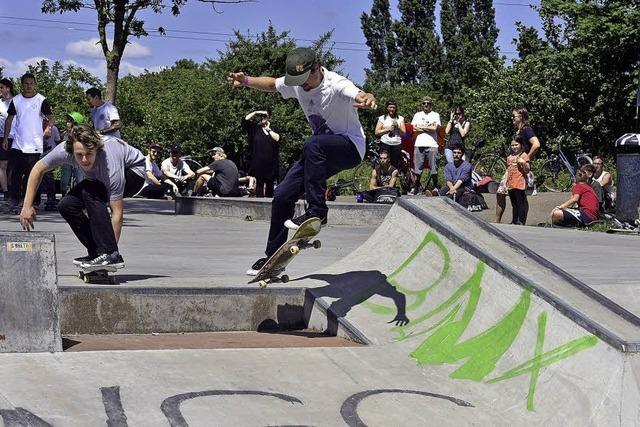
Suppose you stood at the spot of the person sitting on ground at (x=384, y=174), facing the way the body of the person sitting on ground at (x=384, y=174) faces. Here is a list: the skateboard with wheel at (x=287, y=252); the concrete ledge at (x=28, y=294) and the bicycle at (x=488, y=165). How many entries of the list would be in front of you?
2

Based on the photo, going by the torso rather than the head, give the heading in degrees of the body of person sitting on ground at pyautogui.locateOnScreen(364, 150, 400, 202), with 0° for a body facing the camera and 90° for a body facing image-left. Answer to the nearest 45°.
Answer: approximately 0°

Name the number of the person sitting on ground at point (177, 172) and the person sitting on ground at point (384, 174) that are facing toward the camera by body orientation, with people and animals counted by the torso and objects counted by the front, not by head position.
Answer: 2

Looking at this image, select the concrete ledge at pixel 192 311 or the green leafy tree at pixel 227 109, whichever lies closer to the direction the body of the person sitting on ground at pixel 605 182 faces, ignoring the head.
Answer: the concrete ledge

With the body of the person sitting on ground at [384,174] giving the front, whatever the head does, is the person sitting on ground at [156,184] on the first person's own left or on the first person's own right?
on the first person's own right

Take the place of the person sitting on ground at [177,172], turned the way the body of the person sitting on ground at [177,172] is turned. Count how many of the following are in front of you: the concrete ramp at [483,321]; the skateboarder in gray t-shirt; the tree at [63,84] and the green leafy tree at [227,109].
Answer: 2
